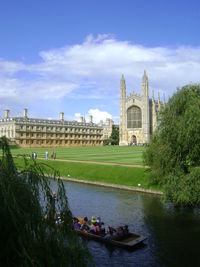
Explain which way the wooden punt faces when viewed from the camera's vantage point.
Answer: facing the viewer and to the right of the viewer

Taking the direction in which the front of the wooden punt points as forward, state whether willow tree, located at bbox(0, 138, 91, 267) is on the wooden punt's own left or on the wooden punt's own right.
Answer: on the wooden punt's own right
